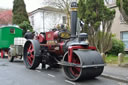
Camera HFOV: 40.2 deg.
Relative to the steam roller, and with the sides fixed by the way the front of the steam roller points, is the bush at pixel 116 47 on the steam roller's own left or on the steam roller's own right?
on the steam roller's own left

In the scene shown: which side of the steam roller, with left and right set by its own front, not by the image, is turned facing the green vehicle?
back

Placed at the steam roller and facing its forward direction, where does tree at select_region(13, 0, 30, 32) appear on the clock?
The tree is roughly at 7 o'clock from the steam roller.

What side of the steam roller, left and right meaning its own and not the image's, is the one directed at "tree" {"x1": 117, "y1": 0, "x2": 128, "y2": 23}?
left

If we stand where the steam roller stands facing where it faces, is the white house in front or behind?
behind

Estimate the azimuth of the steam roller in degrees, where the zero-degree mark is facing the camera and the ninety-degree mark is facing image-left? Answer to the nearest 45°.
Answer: approximately 315°
